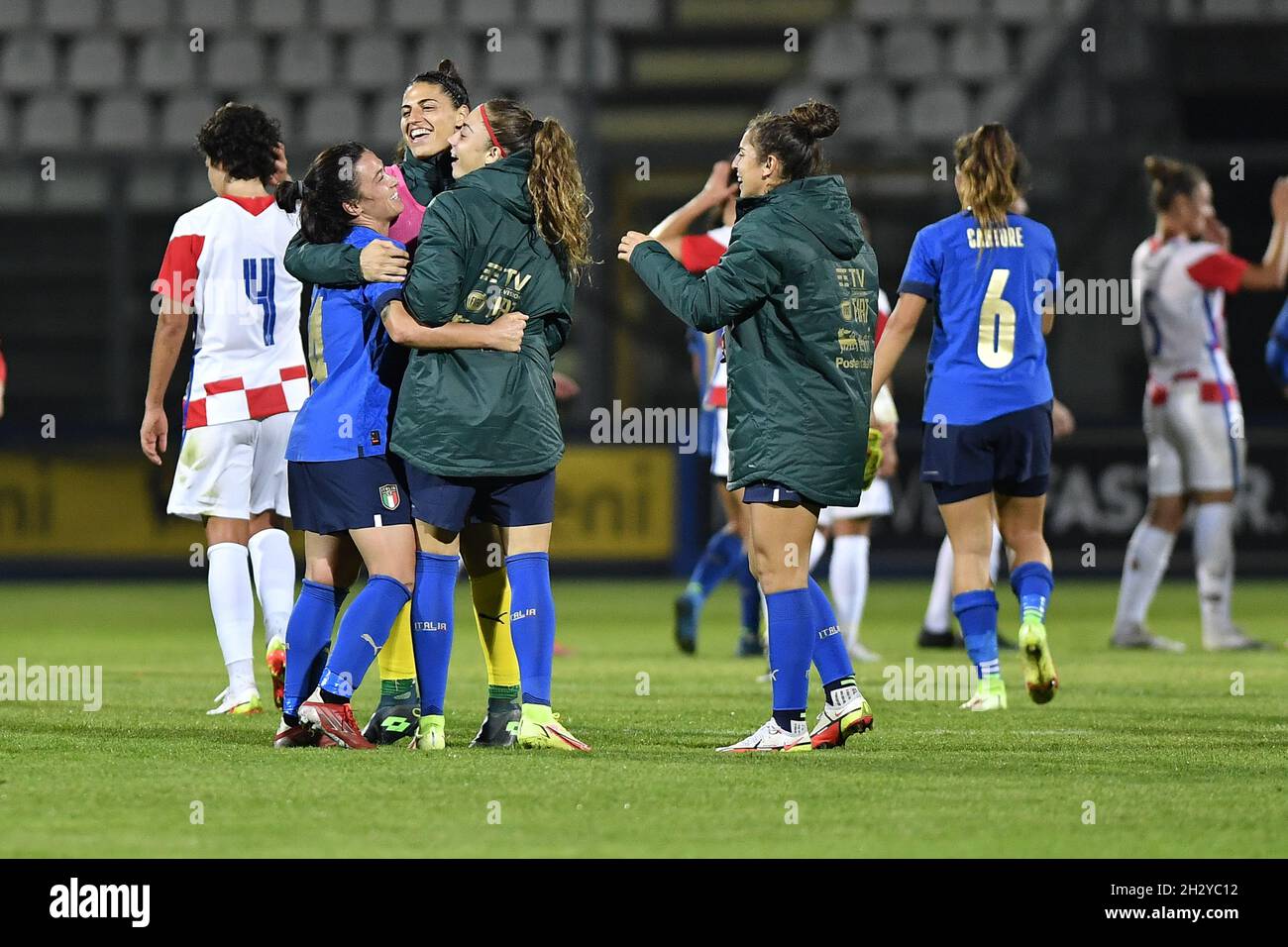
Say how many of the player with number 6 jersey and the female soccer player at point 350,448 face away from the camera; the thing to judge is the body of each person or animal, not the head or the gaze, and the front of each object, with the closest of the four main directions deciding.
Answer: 1

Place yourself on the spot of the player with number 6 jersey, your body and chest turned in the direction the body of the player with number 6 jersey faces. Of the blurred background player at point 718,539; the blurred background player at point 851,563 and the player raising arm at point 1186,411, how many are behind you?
0

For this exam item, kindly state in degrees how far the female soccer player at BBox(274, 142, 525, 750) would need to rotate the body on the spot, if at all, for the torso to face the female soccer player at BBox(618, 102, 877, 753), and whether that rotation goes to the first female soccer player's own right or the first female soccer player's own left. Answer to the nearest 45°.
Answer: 0° — they already face them

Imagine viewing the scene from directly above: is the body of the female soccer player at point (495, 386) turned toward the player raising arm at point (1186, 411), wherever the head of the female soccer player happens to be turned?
no

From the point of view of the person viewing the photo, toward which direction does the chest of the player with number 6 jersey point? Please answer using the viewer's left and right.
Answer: facing away from the viewer

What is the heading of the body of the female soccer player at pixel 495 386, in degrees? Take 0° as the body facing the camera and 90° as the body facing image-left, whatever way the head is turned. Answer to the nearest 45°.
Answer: approximately 135°

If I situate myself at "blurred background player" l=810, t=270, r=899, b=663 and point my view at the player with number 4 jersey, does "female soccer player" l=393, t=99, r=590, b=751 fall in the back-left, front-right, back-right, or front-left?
front-left

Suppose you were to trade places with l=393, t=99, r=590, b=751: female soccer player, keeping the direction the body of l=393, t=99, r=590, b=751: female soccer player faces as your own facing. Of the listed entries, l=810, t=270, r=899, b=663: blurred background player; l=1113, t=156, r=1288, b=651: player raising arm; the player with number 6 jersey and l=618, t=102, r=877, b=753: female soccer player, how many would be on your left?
0

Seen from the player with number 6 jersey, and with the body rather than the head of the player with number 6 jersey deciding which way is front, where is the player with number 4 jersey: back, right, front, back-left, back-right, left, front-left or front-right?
left

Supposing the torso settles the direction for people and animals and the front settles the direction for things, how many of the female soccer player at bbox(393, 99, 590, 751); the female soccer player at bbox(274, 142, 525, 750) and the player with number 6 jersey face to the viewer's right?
1

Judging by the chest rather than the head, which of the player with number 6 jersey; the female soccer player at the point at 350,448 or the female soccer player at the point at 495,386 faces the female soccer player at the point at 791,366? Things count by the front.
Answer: the female soccer player at the point at 350,448

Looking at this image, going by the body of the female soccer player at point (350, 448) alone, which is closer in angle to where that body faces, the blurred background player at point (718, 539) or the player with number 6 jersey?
the player with number 6 jersey

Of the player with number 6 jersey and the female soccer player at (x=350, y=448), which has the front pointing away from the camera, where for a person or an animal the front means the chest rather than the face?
the player with number 6 jersey

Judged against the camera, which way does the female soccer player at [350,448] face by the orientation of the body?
to the viewer's right

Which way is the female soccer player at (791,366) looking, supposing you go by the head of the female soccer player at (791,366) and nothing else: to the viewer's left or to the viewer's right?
to the viewer's left

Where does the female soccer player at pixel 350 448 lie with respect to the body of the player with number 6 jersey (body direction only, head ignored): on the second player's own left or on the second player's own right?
on the second player's own left

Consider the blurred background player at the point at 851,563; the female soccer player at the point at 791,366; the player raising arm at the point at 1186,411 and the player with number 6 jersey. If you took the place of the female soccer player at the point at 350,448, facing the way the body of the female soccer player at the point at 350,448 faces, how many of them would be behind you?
0
